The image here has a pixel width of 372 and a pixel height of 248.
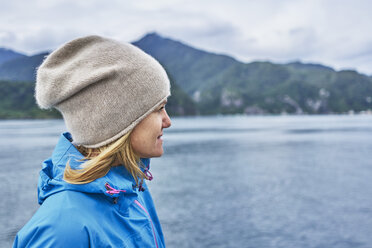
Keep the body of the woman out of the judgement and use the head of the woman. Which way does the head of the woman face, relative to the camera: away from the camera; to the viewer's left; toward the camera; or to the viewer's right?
to the viewer's right

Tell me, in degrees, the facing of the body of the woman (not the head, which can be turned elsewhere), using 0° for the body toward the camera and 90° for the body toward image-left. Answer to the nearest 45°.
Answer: approximately 270°
